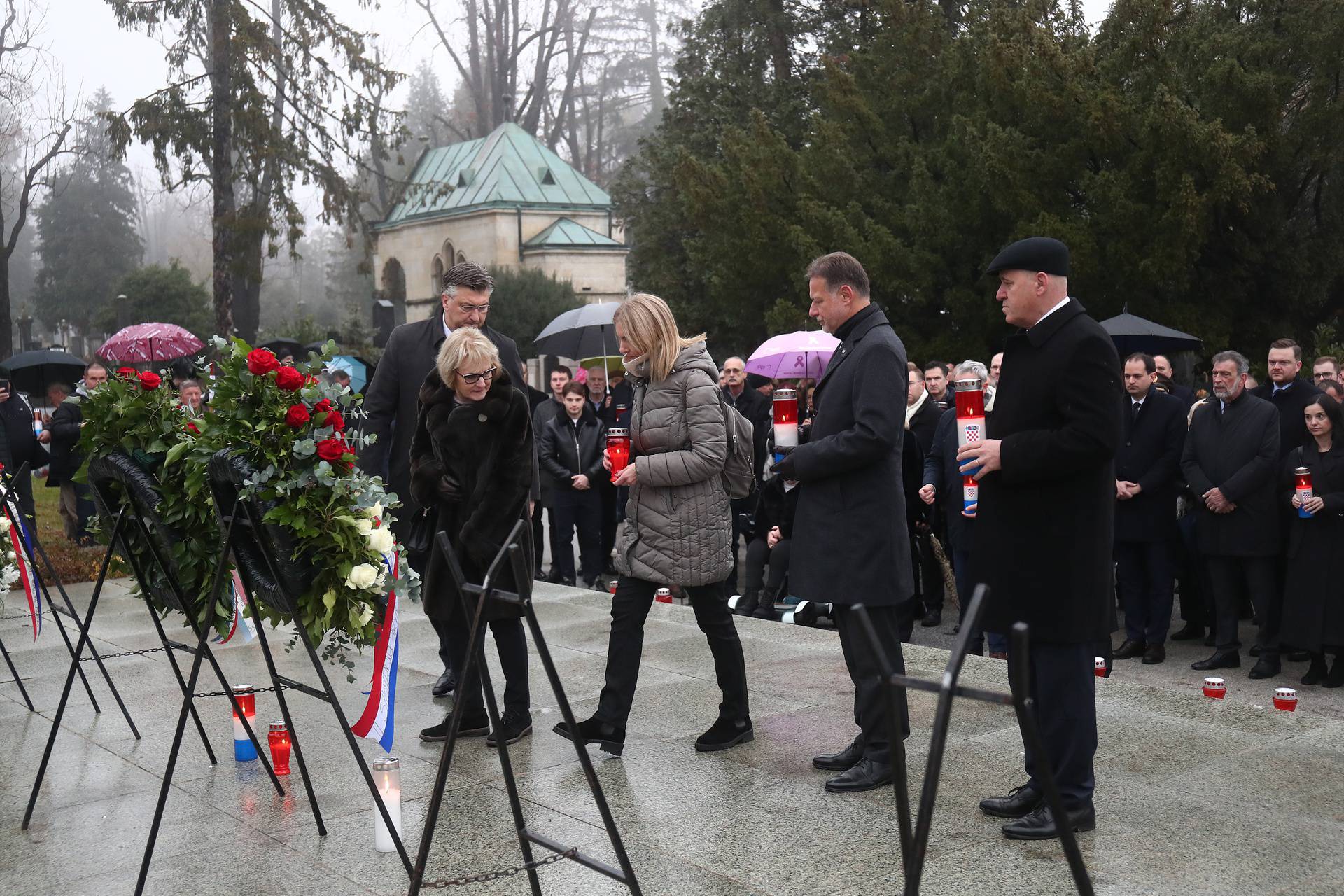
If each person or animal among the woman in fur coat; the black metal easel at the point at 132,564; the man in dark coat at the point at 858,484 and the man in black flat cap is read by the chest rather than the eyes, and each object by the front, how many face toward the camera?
1

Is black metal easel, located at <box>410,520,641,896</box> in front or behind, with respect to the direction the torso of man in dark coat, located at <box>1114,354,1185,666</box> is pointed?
in front

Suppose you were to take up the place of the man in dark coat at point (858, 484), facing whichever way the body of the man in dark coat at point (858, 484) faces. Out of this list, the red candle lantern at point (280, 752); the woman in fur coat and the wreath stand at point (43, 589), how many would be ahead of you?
3

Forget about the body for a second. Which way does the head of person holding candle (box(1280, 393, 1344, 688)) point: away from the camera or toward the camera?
toward the camera

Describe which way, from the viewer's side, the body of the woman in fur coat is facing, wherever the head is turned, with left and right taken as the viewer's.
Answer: facing the viewer

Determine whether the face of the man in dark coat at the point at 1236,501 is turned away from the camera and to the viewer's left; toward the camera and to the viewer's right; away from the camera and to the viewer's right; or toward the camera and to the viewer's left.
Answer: toward the camera and to the viewer's left

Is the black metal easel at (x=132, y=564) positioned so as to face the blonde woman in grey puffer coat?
no

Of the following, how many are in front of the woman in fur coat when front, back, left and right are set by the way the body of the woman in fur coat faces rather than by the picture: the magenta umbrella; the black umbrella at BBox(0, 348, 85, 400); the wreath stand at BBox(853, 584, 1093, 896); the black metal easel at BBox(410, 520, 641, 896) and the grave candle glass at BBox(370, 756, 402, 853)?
3

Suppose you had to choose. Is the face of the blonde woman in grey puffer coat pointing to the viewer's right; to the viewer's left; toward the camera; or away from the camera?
to the viewer's left

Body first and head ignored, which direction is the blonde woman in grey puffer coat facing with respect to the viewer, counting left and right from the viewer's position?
facing to the left of the viewer

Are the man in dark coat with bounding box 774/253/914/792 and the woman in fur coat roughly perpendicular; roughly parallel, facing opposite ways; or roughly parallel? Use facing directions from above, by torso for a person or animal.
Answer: roughly perpendicular

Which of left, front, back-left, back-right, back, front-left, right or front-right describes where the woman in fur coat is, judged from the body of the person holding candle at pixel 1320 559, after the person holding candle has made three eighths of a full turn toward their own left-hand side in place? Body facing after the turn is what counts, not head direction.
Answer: back-right

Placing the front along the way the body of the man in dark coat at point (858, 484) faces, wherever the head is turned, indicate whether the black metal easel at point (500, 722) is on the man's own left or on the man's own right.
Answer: on the man's own left

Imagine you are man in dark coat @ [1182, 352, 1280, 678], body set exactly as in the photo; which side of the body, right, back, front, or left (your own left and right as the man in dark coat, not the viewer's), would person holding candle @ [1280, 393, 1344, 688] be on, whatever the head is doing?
left
